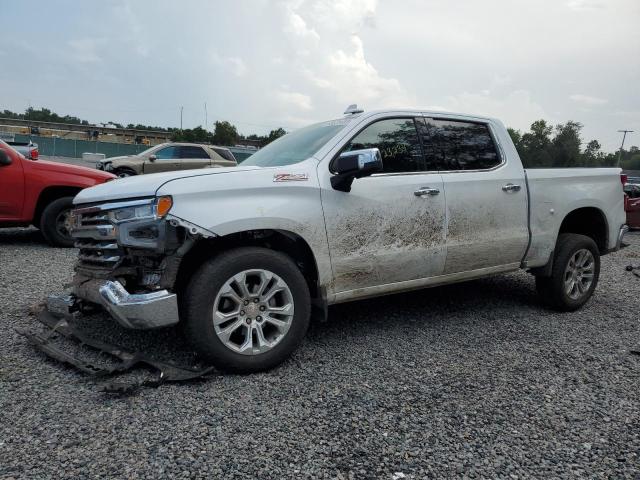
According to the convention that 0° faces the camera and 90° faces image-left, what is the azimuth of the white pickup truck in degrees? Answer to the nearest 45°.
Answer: approximately 45°

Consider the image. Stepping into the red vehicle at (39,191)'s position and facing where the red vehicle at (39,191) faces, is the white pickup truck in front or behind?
in front

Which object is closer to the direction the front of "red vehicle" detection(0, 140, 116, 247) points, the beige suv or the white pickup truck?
the white pickup truck

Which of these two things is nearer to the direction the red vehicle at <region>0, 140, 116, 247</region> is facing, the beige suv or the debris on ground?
the debris on ground

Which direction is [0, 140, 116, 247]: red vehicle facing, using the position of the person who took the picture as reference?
facing the viewer and to the right of the viewer

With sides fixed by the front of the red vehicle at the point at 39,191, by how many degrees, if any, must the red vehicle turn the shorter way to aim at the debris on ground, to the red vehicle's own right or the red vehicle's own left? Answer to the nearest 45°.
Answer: approximately 45° to the red vehicle's own right

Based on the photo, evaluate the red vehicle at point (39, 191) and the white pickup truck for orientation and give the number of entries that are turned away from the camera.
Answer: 0
